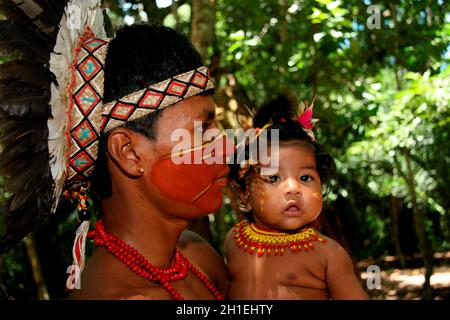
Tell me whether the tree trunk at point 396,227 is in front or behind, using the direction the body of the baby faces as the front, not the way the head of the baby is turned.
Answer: behind

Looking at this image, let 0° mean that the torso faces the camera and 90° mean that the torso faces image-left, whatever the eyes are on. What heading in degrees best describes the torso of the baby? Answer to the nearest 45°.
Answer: approximately 0°

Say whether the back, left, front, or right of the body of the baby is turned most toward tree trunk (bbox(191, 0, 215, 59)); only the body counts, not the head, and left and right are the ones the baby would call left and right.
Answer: back
